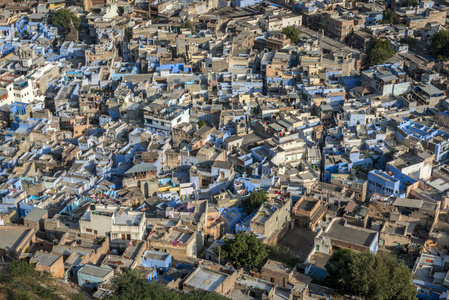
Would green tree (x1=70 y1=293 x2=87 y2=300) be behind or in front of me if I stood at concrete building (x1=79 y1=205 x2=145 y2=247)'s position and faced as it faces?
in front

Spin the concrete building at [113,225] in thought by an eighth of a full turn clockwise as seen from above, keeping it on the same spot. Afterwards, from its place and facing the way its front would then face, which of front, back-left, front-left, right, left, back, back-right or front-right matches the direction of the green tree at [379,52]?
back

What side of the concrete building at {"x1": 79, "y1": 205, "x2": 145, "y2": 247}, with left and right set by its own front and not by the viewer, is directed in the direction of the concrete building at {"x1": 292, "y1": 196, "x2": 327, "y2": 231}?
left

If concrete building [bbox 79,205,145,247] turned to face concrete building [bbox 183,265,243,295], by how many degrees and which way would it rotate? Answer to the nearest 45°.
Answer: approximately 45° to its left

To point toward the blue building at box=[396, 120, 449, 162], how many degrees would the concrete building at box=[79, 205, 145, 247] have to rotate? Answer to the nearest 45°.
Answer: approximately 90° to its left

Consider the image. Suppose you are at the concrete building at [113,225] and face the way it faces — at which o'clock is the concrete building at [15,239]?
the concrete building at [15,239] is roughly at 3 o'clock from the concrete building at [113,225].

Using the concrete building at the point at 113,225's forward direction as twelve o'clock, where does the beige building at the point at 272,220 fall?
The beige building is roughly at 9 o'clock from the concrete building.

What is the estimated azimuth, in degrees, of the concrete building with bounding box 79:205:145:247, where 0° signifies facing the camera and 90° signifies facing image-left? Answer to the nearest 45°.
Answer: approximately 0°

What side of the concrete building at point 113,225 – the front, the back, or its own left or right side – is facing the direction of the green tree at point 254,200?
left

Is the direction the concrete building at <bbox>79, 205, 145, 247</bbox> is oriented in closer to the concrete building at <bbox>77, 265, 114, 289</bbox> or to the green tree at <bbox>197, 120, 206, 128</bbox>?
the concrete building

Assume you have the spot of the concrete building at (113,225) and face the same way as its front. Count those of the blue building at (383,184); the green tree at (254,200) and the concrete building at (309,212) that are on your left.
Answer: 3

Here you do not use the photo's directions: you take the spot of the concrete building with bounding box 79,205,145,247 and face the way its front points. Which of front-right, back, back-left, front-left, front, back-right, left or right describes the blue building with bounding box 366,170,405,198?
left

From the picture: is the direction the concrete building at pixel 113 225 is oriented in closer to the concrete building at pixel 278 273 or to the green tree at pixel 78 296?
the green tree
